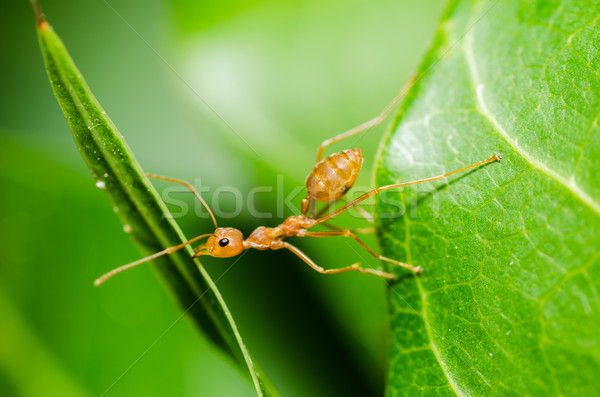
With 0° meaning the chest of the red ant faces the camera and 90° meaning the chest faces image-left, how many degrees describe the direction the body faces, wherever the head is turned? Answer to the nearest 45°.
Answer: approximately 90°
